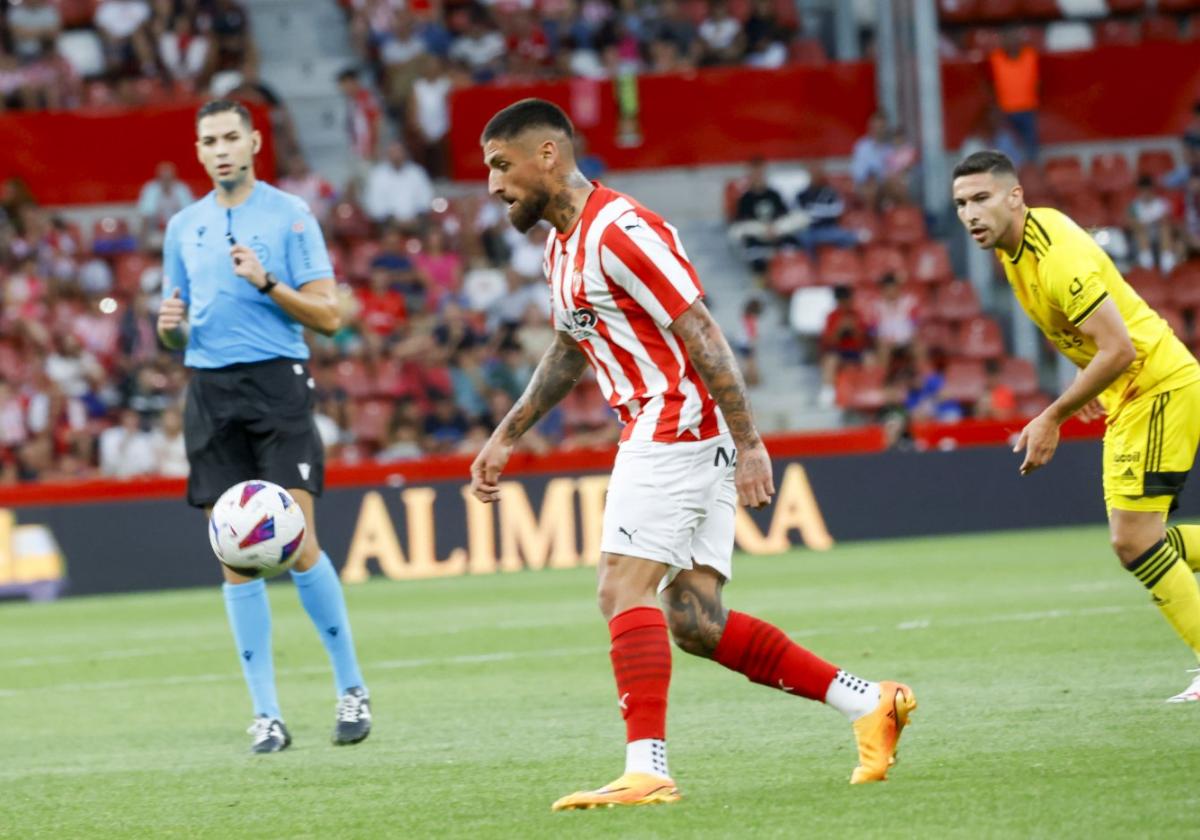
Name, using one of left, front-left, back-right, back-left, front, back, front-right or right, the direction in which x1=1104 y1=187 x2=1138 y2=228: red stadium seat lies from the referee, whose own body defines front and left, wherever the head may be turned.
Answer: back-left

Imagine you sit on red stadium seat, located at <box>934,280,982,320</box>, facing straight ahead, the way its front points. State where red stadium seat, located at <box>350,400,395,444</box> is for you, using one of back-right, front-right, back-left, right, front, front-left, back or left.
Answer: front-right

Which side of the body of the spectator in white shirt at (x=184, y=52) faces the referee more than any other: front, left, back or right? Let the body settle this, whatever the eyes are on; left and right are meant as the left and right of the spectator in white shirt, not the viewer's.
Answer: front

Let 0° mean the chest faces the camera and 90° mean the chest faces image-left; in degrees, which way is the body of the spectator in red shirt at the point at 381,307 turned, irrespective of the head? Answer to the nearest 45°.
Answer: approximately 0°

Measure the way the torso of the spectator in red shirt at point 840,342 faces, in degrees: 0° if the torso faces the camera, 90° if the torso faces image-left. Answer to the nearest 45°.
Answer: approximately 45°

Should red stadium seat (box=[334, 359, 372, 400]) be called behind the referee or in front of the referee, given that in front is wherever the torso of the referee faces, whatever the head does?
behind

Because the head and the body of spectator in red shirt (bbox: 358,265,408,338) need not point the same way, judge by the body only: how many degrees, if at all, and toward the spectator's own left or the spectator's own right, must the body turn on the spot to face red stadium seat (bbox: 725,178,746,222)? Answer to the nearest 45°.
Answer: approximately 135° to the spectator's own left

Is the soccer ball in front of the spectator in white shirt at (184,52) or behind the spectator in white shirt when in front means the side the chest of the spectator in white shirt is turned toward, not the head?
in front

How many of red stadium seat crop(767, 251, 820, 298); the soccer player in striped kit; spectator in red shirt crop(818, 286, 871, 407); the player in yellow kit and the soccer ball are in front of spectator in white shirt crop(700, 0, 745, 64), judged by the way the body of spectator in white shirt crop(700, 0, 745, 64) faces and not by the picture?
5

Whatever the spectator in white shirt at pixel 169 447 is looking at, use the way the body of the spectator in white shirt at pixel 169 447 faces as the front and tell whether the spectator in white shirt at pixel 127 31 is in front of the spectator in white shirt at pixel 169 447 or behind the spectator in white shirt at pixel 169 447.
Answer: behind

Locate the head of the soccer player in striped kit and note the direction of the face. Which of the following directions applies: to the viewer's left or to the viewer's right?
to the viewer's left

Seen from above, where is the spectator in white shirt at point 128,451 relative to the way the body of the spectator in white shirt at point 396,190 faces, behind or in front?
in front
